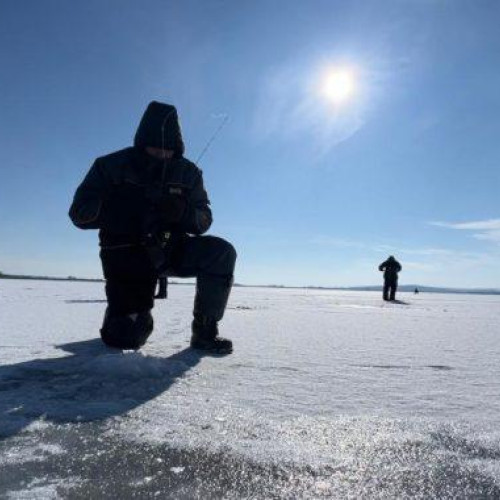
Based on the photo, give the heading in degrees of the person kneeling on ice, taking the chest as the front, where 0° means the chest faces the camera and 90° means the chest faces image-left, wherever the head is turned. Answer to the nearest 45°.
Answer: approximately 315°

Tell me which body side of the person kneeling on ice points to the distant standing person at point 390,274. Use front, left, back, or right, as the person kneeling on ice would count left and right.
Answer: left
